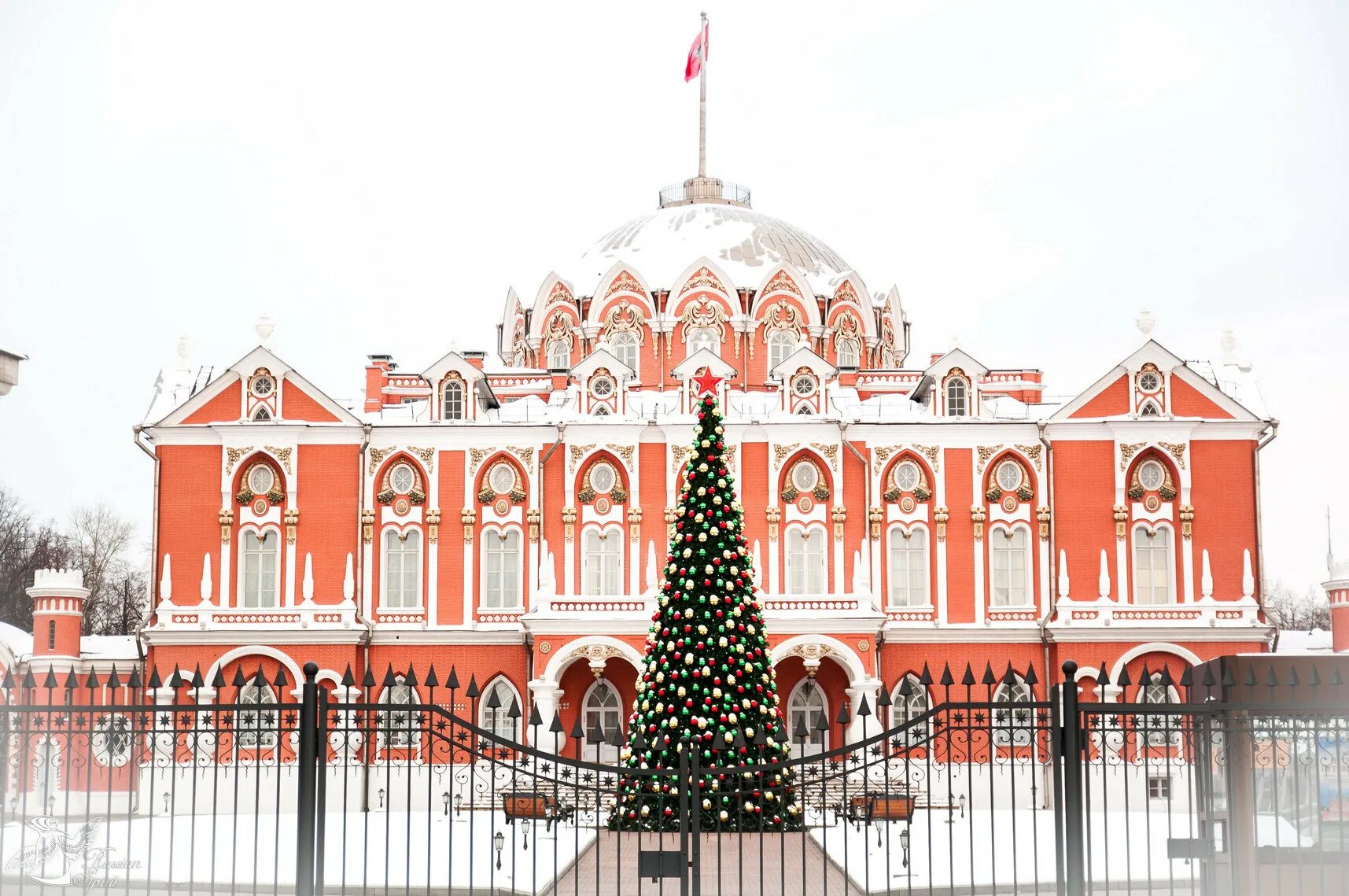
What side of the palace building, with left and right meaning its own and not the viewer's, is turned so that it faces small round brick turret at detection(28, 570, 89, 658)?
right

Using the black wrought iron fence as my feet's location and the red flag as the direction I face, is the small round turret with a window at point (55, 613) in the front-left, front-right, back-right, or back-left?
front-left

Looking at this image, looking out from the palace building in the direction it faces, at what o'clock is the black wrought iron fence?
The black wrought iron fence is roughly at 12 o'clock from the palace building.

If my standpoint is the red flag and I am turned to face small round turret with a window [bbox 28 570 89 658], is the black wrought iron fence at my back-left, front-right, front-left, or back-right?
front-left

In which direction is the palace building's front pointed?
toward the camera

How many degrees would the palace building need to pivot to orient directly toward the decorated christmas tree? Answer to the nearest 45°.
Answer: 0° — it already faces it

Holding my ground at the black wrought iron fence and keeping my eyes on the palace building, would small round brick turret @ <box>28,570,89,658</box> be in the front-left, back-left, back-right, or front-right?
front-left

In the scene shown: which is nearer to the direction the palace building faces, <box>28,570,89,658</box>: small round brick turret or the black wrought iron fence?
the black wrought iron fence

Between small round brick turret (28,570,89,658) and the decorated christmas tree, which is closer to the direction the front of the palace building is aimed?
the decorated christmas tree
